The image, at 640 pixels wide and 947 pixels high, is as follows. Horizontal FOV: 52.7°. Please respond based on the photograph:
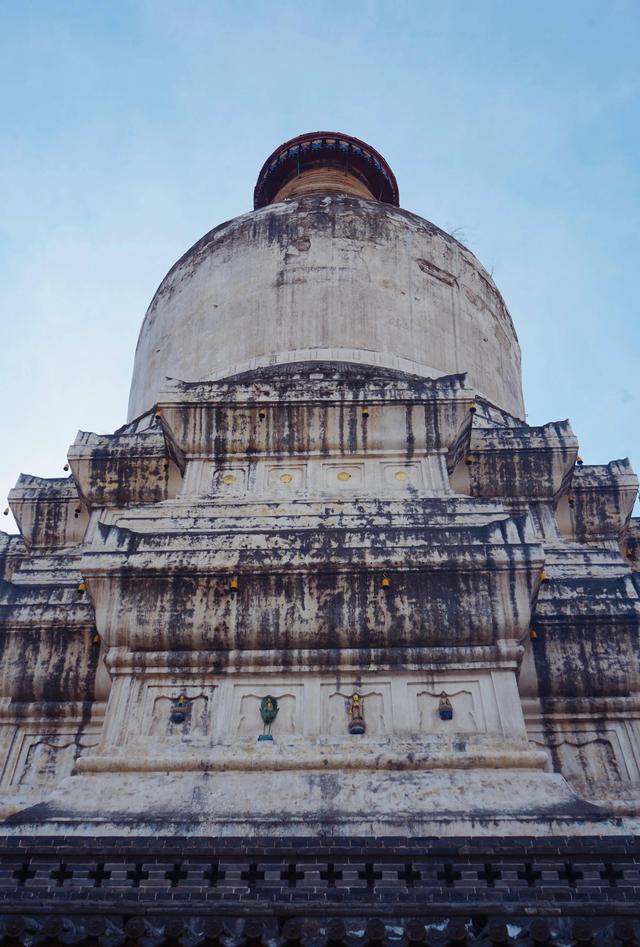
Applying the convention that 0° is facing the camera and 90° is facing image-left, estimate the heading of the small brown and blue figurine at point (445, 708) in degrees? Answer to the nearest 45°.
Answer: approximately 0°

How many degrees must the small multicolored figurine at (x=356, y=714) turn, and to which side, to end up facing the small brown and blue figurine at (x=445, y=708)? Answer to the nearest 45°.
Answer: approximately 90° to its left

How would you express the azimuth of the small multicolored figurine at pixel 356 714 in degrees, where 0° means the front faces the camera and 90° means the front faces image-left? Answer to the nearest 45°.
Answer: approximately 0°

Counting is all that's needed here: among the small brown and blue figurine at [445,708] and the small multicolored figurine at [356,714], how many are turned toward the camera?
2

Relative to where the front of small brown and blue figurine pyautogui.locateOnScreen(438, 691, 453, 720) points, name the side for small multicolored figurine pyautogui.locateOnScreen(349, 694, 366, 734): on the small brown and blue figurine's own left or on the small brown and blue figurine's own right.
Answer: on the small brown and blue figurine's own right
